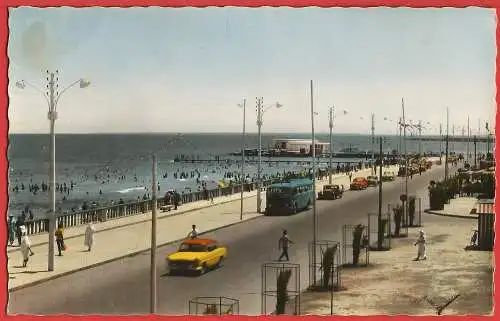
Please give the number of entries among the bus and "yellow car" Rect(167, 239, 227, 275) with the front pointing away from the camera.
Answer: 0

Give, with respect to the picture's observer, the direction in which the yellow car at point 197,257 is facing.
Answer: facing the viewer and to the left of the viewer

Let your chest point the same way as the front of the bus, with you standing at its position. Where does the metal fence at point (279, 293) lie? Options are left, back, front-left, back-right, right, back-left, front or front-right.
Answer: front-left

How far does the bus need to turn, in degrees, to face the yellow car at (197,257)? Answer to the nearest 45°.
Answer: approximately 45° to its left

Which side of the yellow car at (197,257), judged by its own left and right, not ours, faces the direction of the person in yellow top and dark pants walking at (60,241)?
right

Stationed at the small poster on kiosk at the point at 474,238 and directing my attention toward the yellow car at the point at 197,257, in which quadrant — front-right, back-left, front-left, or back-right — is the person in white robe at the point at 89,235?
front-right

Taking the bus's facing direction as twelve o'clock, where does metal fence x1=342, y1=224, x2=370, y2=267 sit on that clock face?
The metal fence is roughly at 10 o'clock from the bus.

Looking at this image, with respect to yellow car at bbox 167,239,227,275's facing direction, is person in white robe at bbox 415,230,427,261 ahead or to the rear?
to the rear

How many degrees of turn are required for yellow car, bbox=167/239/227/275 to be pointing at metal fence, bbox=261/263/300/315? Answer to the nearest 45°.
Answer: approximately 90° to its left

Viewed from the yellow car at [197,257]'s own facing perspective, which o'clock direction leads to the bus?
The bus is roughly at 5 o'clock from the yellow car.

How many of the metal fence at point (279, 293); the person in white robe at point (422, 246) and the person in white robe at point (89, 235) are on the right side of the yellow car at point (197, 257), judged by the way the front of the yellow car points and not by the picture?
1

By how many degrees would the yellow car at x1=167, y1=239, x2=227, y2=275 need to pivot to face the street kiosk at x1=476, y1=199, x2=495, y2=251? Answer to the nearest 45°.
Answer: approximately 135° to its left

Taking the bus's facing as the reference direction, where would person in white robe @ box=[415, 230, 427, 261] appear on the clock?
The person in white robe is roughly at 10 o'clock from the bus.

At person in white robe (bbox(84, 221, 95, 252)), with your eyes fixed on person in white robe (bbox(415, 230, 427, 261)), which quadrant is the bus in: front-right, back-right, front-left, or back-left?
front-left

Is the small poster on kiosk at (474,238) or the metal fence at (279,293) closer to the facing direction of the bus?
the metal fence

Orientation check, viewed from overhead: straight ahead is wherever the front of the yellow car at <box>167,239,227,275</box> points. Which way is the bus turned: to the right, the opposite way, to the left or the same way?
the same way

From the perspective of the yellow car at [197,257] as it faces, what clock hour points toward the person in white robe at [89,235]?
The person in white robe is roughly at 3 o'clock from the yellow car.

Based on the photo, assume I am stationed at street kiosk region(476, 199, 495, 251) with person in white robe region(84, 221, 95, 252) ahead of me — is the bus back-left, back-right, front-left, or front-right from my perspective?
front-right
